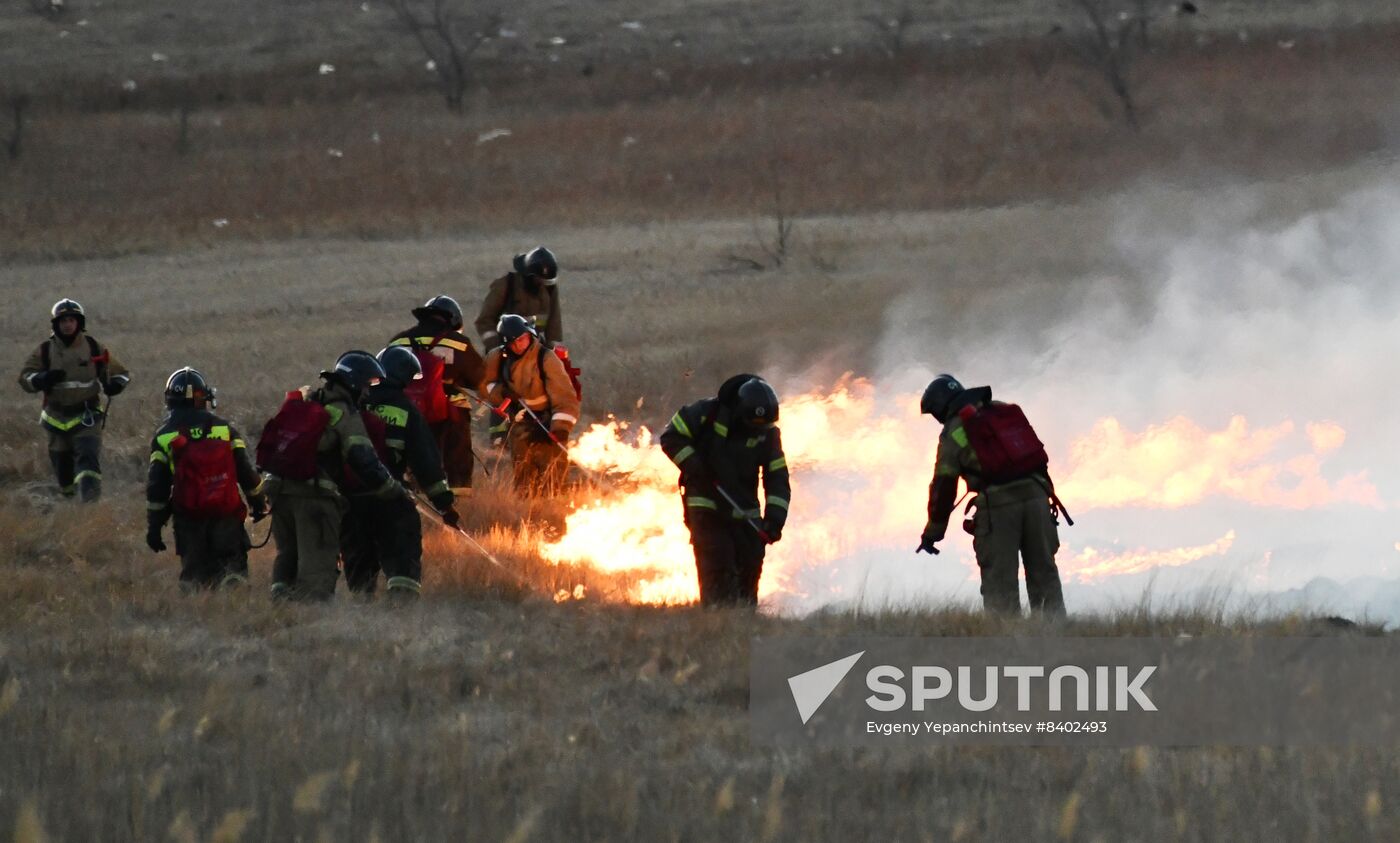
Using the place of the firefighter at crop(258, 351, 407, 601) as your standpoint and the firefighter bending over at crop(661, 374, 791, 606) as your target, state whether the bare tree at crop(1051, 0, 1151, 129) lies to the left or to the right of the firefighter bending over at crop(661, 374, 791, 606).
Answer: left

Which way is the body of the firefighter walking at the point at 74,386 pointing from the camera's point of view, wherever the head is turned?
toward the camera

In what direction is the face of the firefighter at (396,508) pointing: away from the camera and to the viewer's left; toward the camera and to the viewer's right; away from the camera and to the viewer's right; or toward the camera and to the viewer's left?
away from the camera and to the viewer's right

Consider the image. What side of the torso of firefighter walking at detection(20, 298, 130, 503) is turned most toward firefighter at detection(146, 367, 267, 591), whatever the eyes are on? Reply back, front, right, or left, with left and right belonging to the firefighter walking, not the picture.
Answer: front

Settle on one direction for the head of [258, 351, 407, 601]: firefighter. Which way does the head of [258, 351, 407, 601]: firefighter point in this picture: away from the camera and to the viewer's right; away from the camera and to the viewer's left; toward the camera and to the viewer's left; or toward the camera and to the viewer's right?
away from the camera and to the viewer's right

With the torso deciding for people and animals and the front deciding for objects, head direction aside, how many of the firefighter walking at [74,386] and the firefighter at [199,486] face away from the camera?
1

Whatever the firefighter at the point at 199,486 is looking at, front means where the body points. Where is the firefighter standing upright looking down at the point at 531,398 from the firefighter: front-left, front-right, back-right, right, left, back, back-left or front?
front-right

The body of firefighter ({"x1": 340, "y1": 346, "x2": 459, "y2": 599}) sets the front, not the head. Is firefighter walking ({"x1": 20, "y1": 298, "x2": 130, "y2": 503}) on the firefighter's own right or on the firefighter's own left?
on the firefighter's own left

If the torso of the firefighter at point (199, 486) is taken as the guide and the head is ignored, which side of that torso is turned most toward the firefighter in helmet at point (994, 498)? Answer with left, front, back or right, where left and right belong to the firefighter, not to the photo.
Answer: right

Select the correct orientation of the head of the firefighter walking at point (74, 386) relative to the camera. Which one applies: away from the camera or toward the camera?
toward the camera

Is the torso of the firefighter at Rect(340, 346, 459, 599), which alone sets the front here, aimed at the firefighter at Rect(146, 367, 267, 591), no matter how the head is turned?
no

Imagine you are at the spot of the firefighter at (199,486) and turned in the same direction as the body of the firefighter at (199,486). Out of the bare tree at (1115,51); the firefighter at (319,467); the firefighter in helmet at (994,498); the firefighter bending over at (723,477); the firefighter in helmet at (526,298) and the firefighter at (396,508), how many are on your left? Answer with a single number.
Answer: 0

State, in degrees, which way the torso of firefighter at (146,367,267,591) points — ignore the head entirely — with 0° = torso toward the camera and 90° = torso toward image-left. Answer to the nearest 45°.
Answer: approximately 180°

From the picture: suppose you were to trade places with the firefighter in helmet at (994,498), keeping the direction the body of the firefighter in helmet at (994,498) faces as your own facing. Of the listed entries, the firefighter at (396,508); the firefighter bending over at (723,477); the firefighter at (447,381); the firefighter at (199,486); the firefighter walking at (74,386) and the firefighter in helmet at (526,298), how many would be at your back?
0

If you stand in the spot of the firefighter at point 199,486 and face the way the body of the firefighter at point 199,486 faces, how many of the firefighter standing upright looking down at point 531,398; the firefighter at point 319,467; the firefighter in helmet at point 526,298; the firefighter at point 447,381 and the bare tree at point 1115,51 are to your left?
0

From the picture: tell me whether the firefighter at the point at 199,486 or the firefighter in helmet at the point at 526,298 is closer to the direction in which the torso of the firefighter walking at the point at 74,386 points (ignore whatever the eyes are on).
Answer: the firefighter

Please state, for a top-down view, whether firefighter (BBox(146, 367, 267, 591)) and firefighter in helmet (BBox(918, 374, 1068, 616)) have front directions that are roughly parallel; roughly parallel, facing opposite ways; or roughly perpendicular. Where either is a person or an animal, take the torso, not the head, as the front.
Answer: roughly parallel

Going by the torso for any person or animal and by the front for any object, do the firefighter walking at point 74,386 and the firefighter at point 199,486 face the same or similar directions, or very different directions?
very different directions

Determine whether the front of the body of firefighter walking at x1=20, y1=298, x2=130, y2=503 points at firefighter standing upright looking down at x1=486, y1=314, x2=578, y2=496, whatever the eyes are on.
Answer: no

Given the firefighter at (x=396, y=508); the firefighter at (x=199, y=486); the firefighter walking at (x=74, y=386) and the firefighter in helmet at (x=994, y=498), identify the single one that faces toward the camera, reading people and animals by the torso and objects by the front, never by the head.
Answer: the firefighter walking
